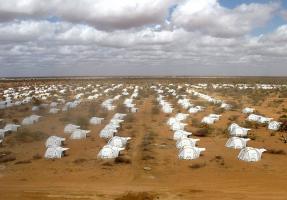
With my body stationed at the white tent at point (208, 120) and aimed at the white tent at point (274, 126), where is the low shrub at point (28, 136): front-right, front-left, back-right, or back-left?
back-right

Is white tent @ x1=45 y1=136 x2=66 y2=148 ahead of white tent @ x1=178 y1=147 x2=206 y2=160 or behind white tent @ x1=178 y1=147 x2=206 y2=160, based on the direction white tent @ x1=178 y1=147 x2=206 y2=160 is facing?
behind

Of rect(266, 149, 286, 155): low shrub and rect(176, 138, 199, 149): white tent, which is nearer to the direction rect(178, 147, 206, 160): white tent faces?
the low shrub
